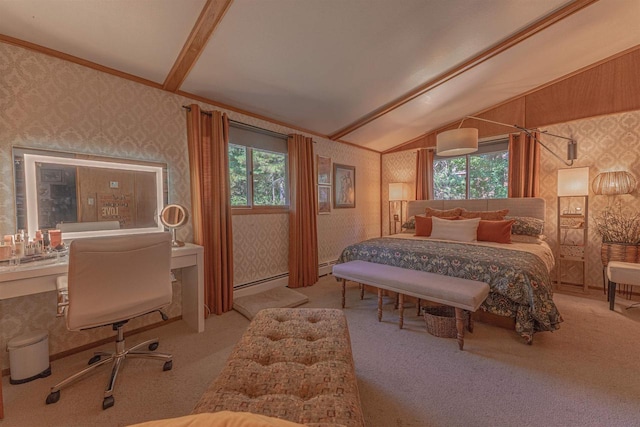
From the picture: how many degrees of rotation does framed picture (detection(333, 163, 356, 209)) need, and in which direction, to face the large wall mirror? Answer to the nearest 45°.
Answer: approximately 90° to its right

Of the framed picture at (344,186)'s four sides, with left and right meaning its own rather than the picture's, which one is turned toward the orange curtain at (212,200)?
right

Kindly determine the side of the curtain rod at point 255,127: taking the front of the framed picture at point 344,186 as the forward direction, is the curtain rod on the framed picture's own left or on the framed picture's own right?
on the framed picture's own right

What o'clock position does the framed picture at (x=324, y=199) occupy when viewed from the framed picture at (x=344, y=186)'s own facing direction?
the framed picture at (x=324, y=199) is roughly at 3 o'clock from the framed picture at (x=344, y=186).

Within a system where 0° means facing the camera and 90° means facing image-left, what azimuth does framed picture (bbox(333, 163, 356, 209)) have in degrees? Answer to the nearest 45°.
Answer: approximately 315°

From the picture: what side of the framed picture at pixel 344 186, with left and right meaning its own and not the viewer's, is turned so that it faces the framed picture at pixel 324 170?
right
